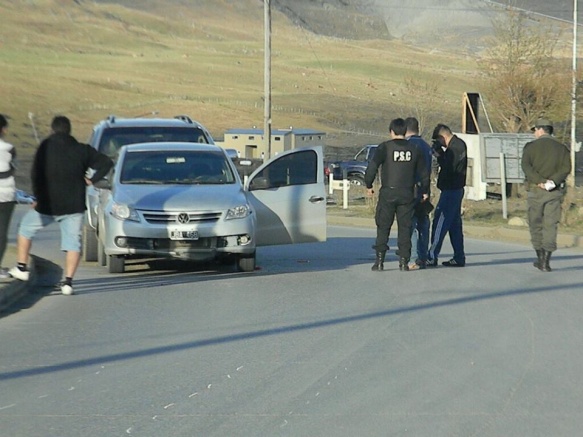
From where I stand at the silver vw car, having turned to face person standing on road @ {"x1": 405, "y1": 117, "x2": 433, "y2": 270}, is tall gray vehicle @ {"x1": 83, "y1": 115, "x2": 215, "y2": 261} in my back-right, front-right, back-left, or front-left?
back-left

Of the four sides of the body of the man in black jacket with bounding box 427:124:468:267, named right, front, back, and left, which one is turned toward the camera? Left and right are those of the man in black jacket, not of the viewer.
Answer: left

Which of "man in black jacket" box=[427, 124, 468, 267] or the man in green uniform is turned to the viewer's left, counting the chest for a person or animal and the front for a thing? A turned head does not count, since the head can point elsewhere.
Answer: the man in black jacket

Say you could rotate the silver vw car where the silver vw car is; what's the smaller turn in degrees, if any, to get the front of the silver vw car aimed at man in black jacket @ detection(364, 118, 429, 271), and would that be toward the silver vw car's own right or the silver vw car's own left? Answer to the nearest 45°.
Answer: approximately 90° to the silver vw car's own left

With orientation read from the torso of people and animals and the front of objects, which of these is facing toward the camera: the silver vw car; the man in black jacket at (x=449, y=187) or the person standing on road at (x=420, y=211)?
the silver vw car

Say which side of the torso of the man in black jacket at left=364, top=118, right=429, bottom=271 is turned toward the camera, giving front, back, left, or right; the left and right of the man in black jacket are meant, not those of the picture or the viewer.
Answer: back

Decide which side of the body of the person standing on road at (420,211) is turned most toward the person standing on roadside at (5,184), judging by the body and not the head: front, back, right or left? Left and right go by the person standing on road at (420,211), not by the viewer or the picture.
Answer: left

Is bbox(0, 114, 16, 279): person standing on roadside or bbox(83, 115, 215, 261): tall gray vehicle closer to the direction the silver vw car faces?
the person standing on roadside

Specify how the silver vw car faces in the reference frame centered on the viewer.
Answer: facing the viewer

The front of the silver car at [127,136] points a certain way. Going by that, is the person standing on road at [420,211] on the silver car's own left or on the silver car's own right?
on the silver car's own left
